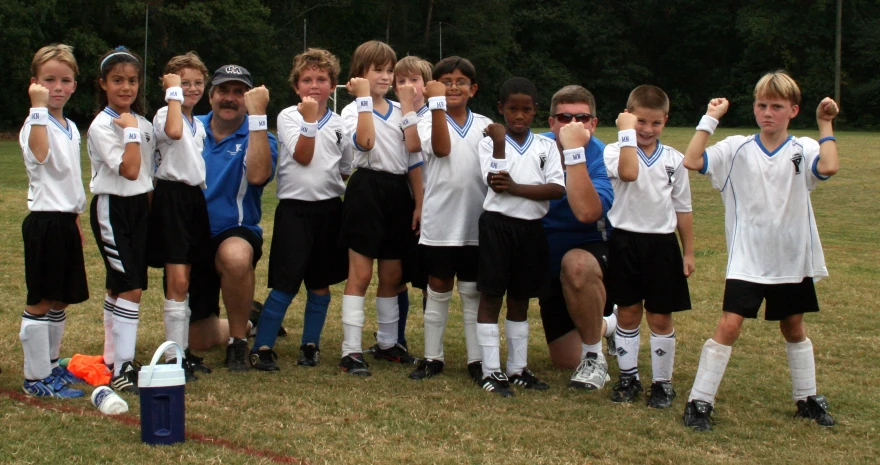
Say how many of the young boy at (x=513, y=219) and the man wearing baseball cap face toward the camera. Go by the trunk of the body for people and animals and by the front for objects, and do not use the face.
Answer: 2

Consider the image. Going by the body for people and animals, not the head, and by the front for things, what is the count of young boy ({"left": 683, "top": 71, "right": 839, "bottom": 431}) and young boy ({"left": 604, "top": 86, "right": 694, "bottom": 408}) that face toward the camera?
2

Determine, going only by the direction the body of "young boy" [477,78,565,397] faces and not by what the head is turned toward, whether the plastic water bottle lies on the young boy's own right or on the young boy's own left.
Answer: on the young boy's own right

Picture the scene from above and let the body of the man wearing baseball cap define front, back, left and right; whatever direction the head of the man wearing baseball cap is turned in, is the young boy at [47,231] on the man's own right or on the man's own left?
on the man's own right

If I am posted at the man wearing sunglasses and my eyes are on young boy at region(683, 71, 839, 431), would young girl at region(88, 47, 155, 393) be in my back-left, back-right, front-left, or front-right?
back-right

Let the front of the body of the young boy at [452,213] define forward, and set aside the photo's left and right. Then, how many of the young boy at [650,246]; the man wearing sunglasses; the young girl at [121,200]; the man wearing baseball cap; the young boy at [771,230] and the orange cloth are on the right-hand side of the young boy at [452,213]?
3

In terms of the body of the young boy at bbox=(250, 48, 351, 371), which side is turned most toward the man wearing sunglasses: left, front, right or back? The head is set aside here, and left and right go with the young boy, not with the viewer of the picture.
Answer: left

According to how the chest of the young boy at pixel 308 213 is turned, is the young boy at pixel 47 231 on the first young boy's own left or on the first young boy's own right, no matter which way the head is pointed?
on the first young boy's own right

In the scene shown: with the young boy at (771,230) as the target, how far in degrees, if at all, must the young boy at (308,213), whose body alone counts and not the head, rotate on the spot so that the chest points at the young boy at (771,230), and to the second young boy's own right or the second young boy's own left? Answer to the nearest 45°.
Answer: approximately 45° to the second young boy's own left
